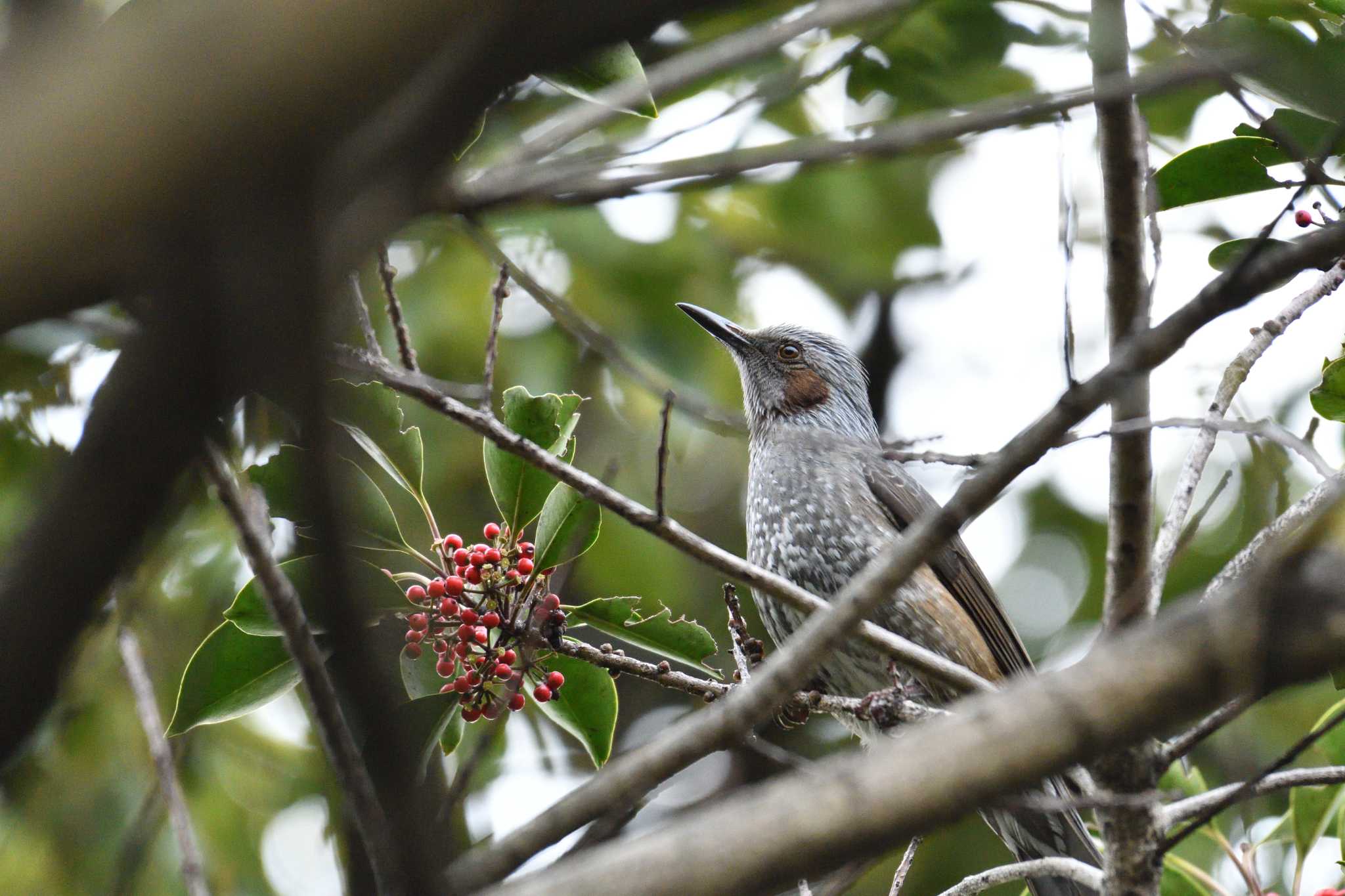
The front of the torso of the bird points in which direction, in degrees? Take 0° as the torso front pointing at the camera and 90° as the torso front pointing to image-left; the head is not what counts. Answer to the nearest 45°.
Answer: approximately 45°

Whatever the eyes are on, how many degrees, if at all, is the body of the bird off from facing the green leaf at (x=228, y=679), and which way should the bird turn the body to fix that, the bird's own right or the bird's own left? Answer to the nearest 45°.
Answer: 0° — it already faces it

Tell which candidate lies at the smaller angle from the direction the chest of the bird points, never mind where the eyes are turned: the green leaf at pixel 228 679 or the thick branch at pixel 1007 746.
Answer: the green leaf

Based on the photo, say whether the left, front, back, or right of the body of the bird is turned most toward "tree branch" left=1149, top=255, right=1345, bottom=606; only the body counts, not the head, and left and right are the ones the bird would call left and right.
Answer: back
